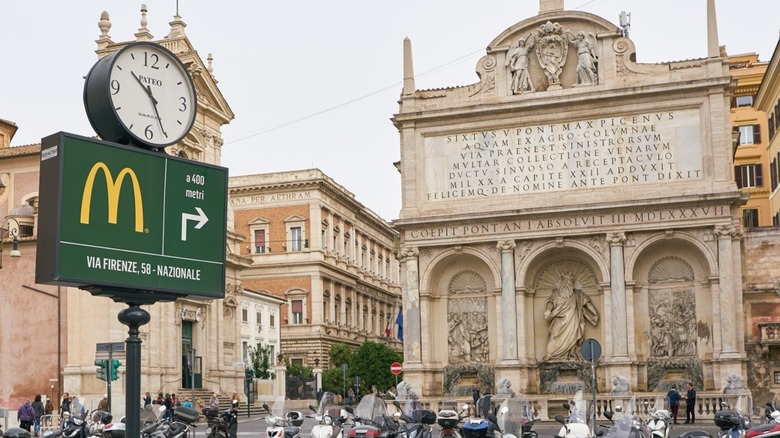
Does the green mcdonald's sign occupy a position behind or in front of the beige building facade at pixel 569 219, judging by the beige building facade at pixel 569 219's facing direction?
in front

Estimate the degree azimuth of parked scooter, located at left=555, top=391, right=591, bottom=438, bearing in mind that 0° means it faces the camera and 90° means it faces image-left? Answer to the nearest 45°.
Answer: approximately 315°

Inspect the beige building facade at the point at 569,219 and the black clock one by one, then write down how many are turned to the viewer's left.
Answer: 0

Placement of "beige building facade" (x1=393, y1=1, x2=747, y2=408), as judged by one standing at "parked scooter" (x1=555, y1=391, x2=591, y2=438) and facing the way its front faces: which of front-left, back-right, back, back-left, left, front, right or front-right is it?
back-left

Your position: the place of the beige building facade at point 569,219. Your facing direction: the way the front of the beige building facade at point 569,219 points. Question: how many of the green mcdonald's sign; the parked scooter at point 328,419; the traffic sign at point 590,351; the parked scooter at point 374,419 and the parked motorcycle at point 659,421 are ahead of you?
5

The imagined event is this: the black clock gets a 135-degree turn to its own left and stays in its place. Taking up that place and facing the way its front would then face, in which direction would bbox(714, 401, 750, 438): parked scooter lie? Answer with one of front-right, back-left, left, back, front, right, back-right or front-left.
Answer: front-right

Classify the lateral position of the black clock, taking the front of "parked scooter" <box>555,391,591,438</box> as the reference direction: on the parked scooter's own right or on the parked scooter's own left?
on the parked scooter's own right

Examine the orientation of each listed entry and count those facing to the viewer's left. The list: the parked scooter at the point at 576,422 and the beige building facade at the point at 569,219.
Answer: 0

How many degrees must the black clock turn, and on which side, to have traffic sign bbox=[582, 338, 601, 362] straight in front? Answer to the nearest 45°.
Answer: approximately 90° to its left

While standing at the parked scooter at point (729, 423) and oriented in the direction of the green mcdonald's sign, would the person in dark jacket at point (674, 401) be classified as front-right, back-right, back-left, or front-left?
back-right

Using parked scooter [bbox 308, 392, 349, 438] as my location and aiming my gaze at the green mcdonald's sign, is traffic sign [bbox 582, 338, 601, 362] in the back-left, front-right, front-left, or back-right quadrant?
back-left

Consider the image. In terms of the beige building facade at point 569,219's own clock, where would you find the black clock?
The black clock is roughly at 12 o'clock from the beige building facade.

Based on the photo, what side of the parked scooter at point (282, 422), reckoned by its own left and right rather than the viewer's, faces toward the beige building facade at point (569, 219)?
back

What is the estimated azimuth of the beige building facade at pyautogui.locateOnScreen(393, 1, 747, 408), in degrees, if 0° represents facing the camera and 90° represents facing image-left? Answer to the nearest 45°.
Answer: approximately 0°
